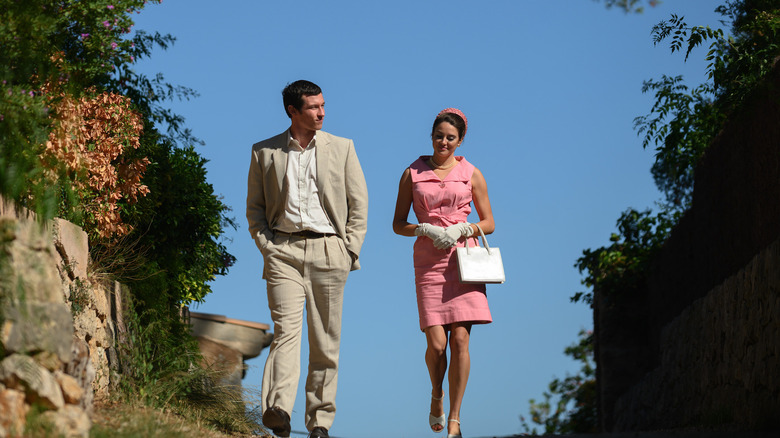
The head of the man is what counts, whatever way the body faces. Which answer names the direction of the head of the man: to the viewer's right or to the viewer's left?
to the viewer's right

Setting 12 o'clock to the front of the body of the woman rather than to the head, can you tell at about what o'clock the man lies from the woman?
The man is roughly at 2 o'clock from the woman.

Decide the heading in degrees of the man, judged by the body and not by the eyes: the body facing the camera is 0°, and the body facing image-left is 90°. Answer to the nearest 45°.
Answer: approximately 0°

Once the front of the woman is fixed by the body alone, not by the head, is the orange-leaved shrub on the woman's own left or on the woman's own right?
on the woman's own right

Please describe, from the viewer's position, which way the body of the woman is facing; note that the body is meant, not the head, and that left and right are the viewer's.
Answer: facing the viewer

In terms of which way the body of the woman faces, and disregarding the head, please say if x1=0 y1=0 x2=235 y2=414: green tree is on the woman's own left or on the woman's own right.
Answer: on the woman's own right

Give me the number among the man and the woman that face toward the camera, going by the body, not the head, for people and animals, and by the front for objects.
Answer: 2

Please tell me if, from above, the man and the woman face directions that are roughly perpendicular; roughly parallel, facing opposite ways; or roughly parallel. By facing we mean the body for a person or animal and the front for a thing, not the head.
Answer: roughly parallel

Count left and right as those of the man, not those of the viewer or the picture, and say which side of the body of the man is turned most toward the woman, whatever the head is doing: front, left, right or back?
left

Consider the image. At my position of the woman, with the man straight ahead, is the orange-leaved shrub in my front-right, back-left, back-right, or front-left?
front-right

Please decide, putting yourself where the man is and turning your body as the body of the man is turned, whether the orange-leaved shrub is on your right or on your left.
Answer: on your right
